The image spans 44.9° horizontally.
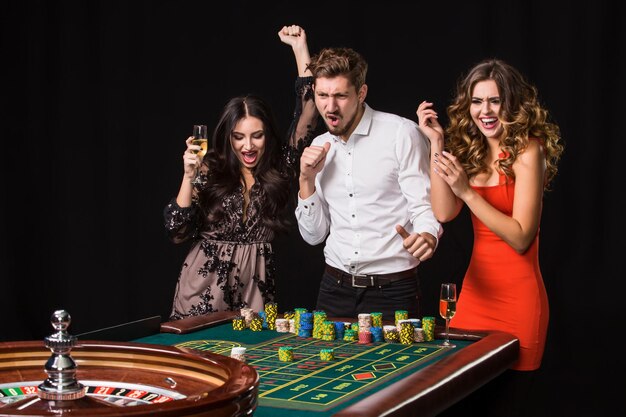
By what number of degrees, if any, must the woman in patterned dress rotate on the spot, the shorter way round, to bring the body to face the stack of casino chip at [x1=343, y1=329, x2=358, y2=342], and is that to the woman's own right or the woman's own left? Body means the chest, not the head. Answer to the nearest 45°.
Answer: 0° — they already face it

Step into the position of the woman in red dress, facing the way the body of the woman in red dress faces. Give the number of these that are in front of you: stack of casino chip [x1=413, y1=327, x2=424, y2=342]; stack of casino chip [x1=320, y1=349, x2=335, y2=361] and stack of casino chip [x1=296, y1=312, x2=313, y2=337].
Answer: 3

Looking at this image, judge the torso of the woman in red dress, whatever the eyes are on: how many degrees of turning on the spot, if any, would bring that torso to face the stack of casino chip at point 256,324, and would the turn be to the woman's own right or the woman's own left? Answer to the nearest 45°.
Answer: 0° — they already face it

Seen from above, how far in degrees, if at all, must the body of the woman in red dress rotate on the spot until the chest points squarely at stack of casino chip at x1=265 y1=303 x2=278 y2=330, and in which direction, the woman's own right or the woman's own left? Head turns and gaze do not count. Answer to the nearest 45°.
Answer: approximately 45° to the woman's own right

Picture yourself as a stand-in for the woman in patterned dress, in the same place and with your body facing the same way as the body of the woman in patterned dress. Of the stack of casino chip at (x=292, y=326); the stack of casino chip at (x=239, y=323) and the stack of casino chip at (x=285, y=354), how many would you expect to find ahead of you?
3

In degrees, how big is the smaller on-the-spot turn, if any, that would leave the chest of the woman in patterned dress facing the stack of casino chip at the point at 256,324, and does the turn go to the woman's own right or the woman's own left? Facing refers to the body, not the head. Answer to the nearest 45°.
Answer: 0° — they already face it

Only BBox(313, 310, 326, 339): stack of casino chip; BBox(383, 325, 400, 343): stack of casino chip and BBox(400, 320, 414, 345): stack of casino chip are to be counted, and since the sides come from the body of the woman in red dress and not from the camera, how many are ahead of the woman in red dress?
3

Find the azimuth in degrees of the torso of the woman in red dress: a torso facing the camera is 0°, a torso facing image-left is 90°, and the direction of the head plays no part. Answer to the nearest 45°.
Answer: approximately 45°

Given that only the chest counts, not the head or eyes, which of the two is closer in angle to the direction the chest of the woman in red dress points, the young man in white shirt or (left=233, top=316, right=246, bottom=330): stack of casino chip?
the stack of casino chip
